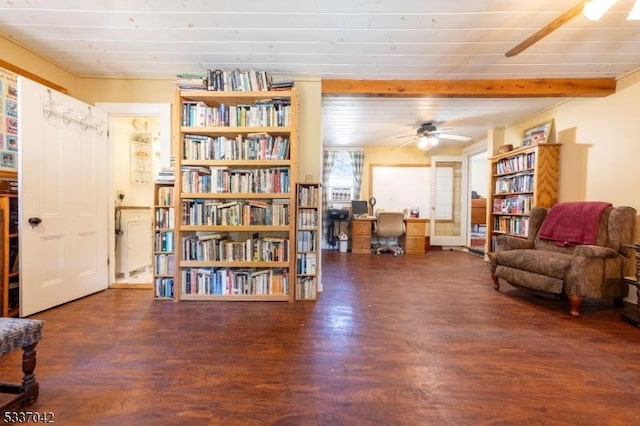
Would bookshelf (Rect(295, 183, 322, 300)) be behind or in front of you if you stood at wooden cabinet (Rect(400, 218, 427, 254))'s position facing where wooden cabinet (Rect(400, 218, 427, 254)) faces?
in front

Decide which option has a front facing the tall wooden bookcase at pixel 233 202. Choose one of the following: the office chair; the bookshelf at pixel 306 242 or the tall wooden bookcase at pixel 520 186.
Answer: the tall wooden bookcase at pixel 520 186

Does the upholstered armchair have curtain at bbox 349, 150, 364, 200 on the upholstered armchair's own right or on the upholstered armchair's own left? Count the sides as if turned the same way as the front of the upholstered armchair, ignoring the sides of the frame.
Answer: on the upholstered armchair's own right

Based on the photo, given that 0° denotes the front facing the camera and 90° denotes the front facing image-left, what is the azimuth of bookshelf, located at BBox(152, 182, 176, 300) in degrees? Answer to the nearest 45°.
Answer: approximately 0°

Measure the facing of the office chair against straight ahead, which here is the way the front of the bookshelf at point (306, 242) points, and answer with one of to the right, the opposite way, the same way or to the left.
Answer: the opposite way

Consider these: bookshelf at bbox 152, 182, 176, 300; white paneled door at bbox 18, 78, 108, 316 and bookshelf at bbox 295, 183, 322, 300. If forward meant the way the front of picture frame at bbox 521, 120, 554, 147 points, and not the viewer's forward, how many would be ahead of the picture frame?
3

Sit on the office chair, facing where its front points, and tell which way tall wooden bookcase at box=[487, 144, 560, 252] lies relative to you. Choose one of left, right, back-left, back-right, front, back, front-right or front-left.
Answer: back-right

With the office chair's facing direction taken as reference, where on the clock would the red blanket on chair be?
The red blanket on chair is roughly at 5 o'clock from the office chair.

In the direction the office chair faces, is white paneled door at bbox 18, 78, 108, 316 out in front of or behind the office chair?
behind

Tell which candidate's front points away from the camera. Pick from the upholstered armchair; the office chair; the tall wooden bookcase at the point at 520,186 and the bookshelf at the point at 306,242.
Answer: the office chair

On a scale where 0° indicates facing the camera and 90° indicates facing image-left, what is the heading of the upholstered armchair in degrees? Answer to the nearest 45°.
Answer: approximately 45°

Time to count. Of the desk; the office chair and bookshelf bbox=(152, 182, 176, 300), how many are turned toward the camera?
2
